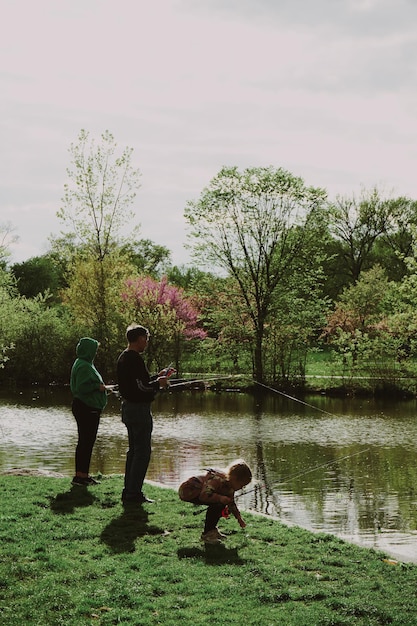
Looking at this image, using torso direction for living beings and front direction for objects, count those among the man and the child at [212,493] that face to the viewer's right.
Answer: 2

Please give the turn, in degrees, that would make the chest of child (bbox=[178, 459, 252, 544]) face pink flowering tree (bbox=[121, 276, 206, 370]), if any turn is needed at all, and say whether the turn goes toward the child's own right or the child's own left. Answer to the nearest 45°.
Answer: approximately 90° to the child's own left

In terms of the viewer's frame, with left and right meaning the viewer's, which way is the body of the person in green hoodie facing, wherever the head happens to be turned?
facing to the right of the viewer

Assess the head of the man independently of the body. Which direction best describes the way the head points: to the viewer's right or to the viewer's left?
to the viewer's right

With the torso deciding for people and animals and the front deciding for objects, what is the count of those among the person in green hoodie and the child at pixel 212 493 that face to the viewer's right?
2

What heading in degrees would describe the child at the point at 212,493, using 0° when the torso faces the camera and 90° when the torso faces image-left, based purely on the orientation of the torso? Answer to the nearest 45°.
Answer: approximately 270°

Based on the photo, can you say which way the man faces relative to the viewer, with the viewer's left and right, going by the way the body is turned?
facing to the right of the viewer

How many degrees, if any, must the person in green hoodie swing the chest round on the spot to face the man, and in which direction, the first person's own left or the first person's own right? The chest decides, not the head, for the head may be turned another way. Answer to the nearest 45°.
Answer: approximately 45° to the first person's own right

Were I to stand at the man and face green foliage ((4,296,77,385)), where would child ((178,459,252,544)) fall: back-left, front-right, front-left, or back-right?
back-right

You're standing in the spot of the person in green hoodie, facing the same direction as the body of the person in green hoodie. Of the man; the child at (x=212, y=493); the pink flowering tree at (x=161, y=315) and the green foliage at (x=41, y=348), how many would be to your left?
2

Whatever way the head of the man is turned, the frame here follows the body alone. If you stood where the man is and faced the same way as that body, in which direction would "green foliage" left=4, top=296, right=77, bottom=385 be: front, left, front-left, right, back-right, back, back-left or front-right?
left

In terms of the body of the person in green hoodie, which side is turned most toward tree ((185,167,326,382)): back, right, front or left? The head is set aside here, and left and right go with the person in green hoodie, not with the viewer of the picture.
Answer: left
